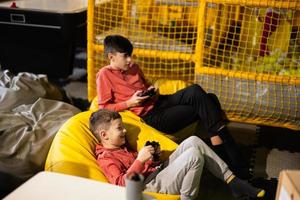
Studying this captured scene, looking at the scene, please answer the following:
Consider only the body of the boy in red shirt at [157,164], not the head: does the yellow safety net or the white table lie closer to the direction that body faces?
the yellow safety net

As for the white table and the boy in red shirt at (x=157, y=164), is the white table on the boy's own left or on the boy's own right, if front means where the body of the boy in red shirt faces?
on the boy's own right

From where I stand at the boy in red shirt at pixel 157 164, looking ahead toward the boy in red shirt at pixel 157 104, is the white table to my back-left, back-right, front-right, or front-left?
back-left

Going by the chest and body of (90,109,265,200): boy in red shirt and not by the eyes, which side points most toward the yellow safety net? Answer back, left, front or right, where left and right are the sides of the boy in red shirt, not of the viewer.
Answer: left

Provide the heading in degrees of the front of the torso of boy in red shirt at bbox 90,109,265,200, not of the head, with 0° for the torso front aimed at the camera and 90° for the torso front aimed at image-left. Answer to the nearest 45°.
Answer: approximately 270°
